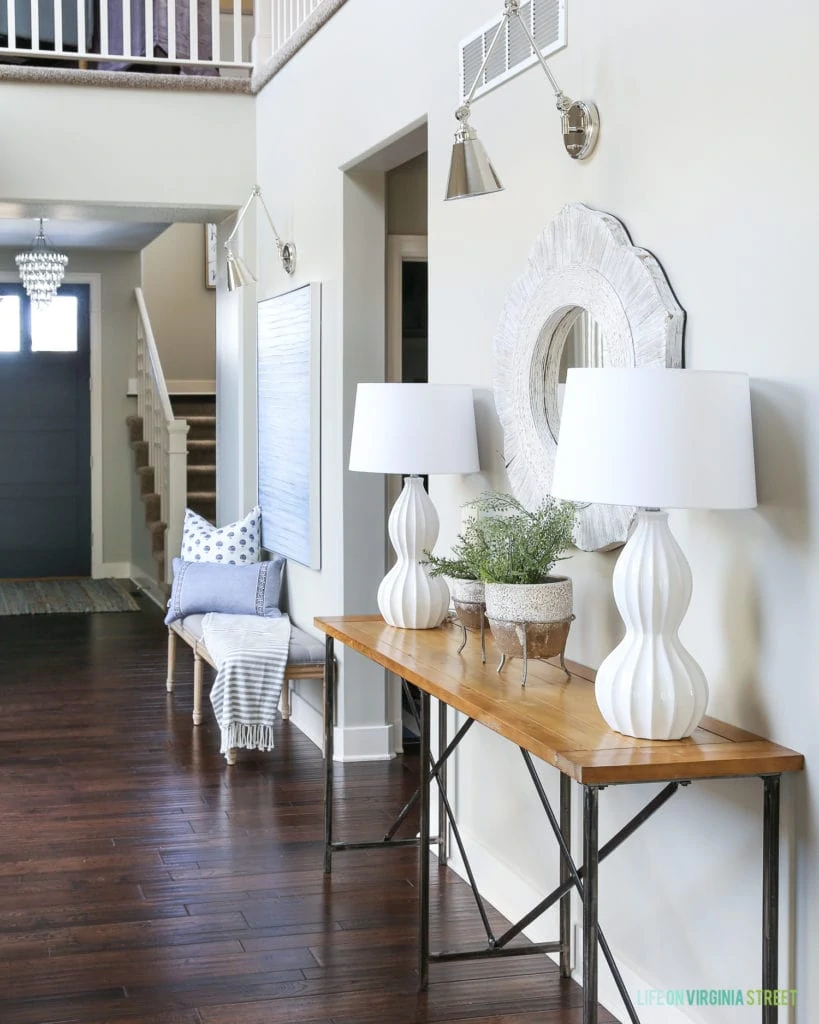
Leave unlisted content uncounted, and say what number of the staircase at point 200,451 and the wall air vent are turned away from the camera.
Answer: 0

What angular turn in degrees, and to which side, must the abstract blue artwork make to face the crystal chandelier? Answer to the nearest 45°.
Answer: approximately 90° to its right

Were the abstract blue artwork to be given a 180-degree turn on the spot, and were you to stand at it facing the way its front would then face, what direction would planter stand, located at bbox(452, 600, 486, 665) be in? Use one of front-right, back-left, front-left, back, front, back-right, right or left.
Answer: back-right

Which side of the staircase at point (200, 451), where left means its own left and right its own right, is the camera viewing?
front

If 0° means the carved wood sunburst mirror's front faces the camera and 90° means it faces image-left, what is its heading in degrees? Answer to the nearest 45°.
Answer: approximately 45°

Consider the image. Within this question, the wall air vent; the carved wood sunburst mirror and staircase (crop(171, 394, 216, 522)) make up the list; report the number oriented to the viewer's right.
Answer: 0

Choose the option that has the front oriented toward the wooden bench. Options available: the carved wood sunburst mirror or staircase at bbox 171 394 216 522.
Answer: the staircase

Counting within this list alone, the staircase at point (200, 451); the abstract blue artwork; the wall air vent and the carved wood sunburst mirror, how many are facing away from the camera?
0

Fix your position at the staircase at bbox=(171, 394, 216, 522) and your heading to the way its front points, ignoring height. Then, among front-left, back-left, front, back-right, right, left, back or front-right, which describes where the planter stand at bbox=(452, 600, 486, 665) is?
front

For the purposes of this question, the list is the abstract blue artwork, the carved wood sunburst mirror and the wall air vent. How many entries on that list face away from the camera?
0
